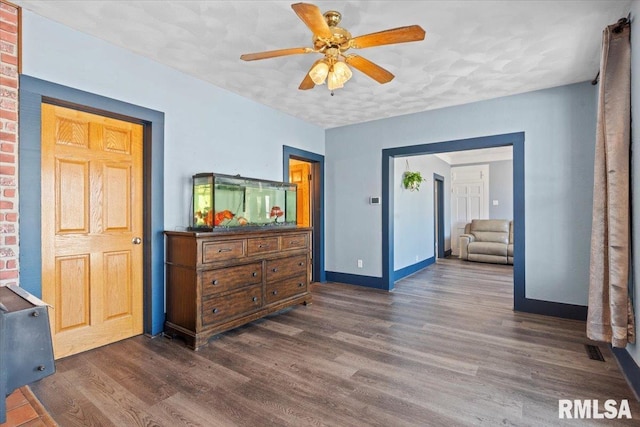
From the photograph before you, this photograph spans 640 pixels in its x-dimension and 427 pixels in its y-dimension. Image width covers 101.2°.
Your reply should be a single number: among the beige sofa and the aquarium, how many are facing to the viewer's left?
0

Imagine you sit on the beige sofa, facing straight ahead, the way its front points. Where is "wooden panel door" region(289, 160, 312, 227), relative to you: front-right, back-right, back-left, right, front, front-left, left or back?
front-right

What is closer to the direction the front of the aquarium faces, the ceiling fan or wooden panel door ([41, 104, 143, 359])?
the ceiling fan

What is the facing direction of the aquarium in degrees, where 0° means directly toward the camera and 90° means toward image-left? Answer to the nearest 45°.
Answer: approximately 315°

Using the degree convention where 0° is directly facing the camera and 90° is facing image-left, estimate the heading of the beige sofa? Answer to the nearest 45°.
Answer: approximately 0°

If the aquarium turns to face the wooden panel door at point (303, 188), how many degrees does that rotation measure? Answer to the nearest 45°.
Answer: approximately 90° to its left

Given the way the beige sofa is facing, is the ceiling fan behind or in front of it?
in front

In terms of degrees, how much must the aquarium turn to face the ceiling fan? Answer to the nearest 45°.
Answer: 0° — it already faces it

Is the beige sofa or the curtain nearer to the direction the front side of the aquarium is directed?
the curtain

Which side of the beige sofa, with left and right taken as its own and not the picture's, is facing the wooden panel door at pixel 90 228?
front

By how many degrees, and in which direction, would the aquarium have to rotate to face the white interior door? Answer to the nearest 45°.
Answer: approximately 90° to its left
